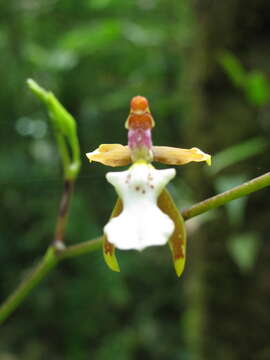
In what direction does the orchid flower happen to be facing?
toward the camera
